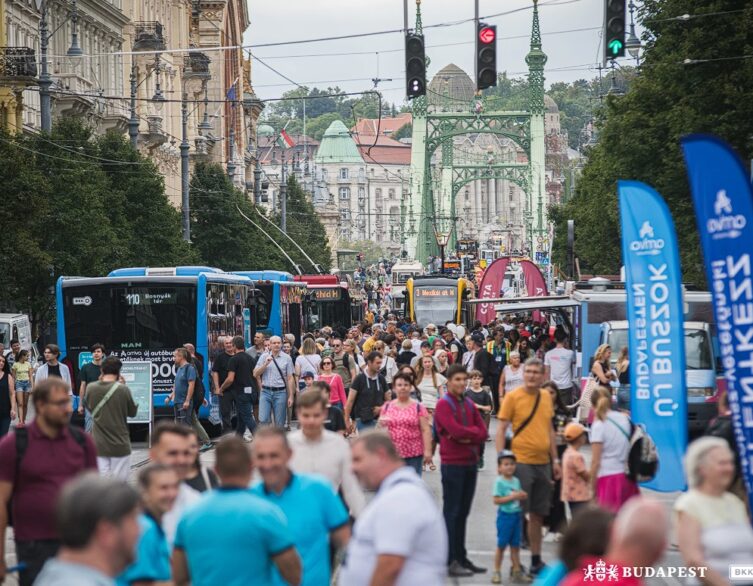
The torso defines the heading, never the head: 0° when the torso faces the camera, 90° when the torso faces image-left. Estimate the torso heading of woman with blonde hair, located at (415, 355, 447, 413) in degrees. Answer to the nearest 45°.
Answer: approximately 0°
